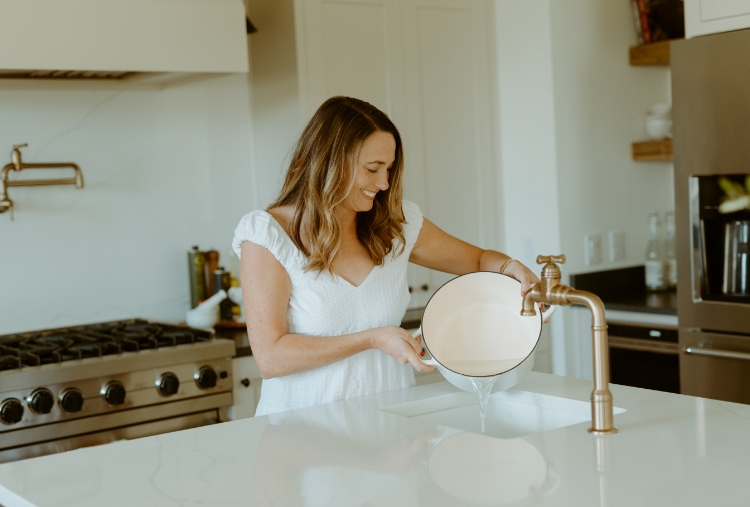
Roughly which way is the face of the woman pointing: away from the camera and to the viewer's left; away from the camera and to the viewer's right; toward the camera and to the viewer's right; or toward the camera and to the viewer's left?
toward the camera and to the viewer's right

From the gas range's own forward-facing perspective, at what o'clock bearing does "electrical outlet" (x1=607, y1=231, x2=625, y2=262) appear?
The electrical outlet is roughly at 10 o'clock from the gas range.

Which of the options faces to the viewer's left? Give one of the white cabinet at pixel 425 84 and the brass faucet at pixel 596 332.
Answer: the brass faucet

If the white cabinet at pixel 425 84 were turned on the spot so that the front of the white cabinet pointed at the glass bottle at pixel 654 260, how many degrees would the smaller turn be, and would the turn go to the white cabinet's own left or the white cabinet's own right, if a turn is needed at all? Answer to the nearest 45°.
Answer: approximately 90° to the white cabinet's own left

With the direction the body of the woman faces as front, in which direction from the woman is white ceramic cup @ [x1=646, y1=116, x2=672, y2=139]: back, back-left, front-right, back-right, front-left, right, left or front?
left

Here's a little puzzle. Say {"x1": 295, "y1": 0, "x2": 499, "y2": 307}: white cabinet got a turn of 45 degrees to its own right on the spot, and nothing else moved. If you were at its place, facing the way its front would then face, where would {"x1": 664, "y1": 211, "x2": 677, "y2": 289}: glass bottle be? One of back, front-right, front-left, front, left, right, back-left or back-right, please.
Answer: back-left

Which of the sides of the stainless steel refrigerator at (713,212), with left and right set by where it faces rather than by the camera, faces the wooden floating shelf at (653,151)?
right

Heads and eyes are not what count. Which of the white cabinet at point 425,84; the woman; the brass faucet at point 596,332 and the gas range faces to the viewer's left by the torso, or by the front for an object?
the brass faucet

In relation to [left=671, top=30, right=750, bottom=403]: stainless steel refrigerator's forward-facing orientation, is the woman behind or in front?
in front

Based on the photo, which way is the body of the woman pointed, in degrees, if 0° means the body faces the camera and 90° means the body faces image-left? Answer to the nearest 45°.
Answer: approximately 315°
